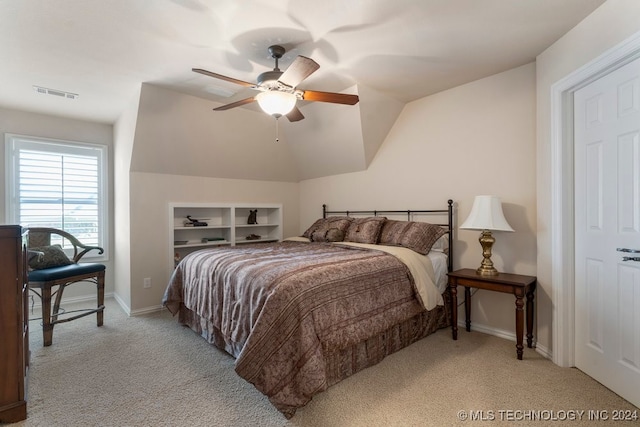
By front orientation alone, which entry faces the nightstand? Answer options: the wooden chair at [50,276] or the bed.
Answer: the wooden chair

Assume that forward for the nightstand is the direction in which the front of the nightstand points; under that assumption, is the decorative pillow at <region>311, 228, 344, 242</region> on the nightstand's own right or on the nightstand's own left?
on the nightstand's own right

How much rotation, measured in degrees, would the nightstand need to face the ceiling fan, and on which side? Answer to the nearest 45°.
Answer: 0° — it already faces it

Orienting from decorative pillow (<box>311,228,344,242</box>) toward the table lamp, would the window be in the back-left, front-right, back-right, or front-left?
back-right

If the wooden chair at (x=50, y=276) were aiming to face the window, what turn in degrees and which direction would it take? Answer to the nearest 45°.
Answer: approximately 135° to its left

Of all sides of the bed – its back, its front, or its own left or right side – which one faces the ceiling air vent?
right

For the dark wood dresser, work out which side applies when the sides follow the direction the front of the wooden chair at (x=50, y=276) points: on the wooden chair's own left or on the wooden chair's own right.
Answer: on the wooden chair's own right

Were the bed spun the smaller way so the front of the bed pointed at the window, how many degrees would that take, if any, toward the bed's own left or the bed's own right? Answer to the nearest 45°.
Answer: approximately 90° to the bed's own right

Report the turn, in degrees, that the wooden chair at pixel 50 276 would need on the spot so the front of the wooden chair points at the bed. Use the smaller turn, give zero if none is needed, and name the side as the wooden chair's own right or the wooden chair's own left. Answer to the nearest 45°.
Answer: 0° — it already faces it

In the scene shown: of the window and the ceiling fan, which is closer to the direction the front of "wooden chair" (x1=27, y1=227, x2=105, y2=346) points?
the ceiling fan

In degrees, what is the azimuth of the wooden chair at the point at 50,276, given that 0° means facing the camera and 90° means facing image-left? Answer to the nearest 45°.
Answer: approximately 315°

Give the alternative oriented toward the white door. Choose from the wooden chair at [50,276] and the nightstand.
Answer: the wooden chair
